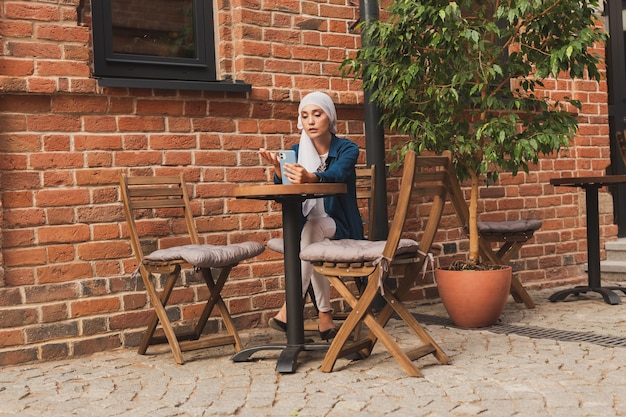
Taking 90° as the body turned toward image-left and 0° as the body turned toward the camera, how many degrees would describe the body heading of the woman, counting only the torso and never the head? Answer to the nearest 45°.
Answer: approximately 45°

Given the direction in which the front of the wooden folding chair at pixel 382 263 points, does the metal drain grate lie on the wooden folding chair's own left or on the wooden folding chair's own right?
on the wooden folding chair's own right

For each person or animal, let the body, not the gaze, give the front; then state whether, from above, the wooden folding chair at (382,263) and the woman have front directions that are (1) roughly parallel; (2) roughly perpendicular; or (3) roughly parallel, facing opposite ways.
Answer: roughly perpendicular

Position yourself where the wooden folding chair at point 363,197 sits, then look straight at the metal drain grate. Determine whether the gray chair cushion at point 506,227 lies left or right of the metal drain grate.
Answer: left

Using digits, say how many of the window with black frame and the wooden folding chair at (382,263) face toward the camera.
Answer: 1

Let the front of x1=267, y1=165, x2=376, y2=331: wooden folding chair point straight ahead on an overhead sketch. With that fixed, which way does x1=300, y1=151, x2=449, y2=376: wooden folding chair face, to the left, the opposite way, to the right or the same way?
to the right
